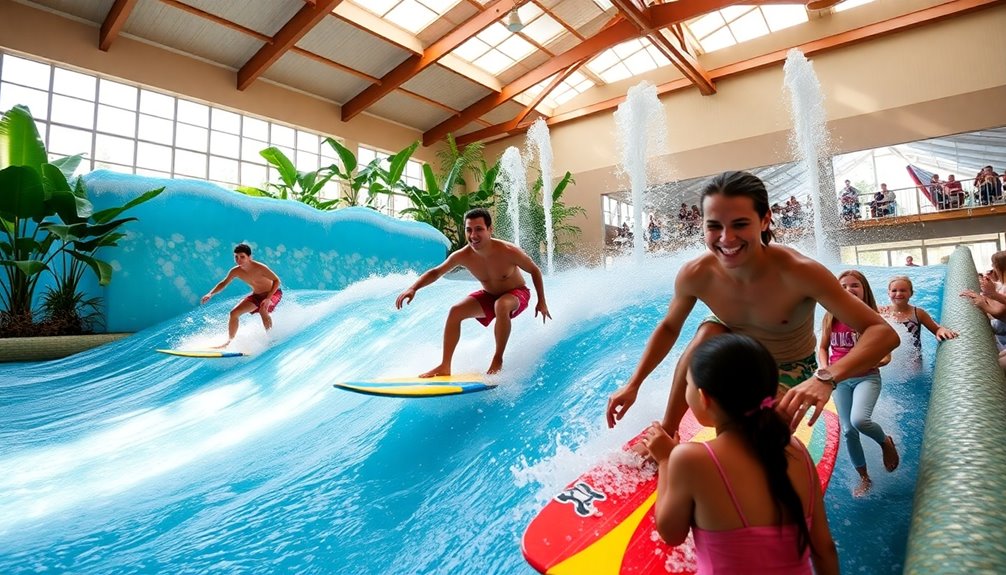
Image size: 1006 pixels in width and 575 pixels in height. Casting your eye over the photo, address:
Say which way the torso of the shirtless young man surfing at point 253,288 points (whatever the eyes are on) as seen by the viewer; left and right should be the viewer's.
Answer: facing the viewer and to the left of the viewer

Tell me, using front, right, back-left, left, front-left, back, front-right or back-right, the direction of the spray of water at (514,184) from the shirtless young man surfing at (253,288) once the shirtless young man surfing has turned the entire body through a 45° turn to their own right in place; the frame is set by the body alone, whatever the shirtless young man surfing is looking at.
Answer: back-right

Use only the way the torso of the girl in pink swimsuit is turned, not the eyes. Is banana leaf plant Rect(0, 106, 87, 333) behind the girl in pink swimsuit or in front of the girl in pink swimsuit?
in front

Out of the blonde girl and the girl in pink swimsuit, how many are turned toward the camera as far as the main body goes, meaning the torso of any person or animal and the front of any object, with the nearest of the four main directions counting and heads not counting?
1

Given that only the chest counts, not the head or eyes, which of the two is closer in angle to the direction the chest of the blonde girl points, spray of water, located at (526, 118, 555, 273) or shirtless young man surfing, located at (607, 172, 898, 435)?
the shirtless young man surfing

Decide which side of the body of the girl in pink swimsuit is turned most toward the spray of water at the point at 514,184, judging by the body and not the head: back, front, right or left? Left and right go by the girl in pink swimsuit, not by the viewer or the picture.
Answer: front

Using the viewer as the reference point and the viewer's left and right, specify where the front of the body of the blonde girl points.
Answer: facing the viewer

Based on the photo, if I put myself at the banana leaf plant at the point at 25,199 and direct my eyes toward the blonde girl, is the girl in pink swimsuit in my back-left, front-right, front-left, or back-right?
front-right

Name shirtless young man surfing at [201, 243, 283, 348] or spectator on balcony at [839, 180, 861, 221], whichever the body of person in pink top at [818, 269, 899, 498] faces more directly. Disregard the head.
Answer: the shirtless young man surfing

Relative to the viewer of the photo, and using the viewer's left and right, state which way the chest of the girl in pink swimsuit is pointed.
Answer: facing away from the viewer and to the left of the viewer

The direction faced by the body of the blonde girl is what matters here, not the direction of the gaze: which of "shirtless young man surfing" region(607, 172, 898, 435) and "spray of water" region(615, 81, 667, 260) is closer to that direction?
the shirtless young man surfing

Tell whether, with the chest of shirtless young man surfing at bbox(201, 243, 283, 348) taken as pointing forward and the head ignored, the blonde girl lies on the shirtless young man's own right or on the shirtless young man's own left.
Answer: on the shirtless young man's own left

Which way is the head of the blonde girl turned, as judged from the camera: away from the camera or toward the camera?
toward the camera
